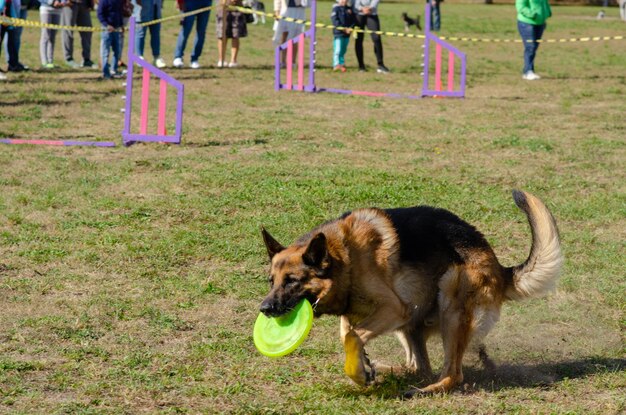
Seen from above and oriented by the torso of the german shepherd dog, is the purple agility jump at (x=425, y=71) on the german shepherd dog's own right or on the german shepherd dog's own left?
on the german shepherd dog's own right

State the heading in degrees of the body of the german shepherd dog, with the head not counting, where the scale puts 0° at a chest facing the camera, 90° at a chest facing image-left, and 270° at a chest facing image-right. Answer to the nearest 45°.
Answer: approximately 90°

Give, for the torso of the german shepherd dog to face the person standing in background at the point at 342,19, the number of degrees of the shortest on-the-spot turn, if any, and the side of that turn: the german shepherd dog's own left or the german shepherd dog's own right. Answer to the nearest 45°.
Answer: approximately 90° to the german shepherd dog's own right

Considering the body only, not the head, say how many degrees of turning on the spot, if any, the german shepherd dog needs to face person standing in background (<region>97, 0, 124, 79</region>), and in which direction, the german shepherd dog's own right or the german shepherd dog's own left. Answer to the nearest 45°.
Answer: approximately 45° to the german shepherd dog's own right

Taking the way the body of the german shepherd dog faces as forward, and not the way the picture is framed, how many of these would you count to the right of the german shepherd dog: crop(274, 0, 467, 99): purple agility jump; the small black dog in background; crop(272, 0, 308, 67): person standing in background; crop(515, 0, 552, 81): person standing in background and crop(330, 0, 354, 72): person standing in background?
5

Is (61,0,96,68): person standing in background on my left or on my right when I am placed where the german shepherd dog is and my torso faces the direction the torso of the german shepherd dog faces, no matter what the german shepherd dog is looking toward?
on my right

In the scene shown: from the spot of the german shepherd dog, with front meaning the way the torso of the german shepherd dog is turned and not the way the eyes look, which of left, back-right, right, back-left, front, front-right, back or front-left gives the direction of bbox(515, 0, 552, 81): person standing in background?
right

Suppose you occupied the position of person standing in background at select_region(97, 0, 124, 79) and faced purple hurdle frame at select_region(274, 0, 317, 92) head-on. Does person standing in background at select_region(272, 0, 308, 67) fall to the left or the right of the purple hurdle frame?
left

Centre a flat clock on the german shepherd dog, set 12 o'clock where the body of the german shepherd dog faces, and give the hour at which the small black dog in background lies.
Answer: The small black dog in background is roughly at 3 o'clock from the german shepherd dog.

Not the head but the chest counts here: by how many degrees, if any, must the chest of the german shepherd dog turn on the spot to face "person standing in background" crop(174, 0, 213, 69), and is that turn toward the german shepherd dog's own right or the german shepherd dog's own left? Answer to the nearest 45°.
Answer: approximately 90° to the german shepherd dog's own right

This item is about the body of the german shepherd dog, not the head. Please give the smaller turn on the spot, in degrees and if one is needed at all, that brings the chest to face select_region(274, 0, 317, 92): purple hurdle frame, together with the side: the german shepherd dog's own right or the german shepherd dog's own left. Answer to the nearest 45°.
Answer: approximately 90° to the german shepherd dog's own right

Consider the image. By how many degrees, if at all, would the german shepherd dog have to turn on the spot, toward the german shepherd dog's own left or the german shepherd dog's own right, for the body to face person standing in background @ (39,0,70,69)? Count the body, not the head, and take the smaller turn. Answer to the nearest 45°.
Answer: approximately 45° to the german shepherd dog's own right
